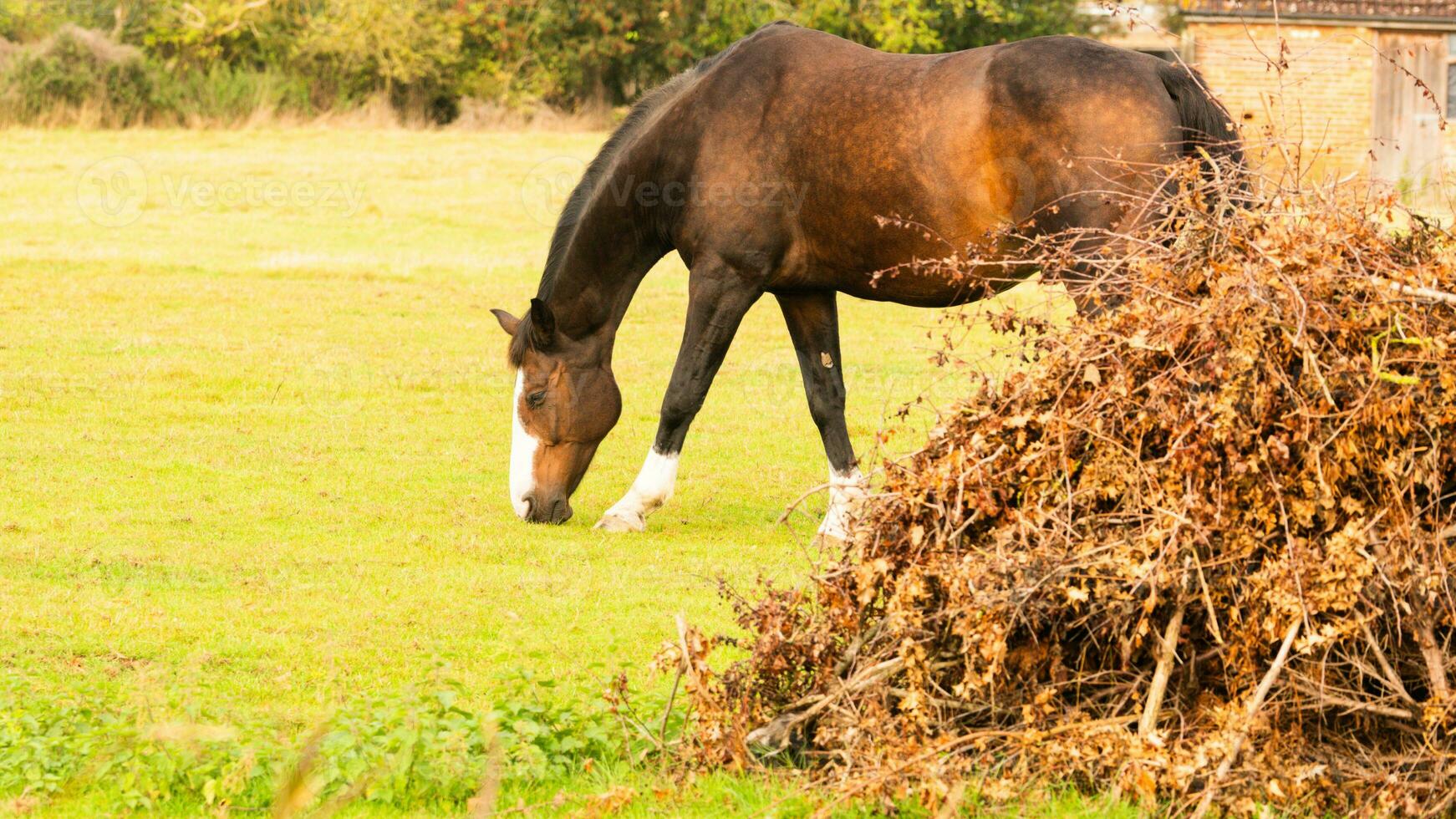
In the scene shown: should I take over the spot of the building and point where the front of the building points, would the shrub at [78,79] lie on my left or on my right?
on my right

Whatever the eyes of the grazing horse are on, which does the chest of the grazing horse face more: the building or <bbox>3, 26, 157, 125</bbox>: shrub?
the shrub

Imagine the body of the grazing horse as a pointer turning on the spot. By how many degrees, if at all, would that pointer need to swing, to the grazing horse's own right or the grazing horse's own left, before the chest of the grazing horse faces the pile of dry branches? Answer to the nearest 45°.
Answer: approximately 90° to the grazing horse's own left

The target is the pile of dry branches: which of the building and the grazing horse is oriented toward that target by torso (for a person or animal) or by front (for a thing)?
the building

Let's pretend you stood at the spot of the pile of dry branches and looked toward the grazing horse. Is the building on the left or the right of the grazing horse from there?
right

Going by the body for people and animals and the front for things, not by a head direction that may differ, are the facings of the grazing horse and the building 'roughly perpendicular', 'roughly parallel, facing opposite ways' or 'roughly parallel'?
roughly perpendicular

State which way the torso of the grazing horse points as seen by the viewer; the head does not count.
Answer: to the viewer's left

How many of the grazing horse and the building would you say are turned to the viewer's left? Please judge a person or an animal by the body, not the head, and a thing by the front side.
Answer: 1

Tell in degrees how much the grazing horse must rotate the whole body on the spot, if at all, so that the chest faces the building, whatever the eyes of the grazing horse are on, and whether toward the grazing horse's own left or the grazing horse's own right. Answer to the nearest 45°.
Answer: approximately 90° to the grazing horse's own right
